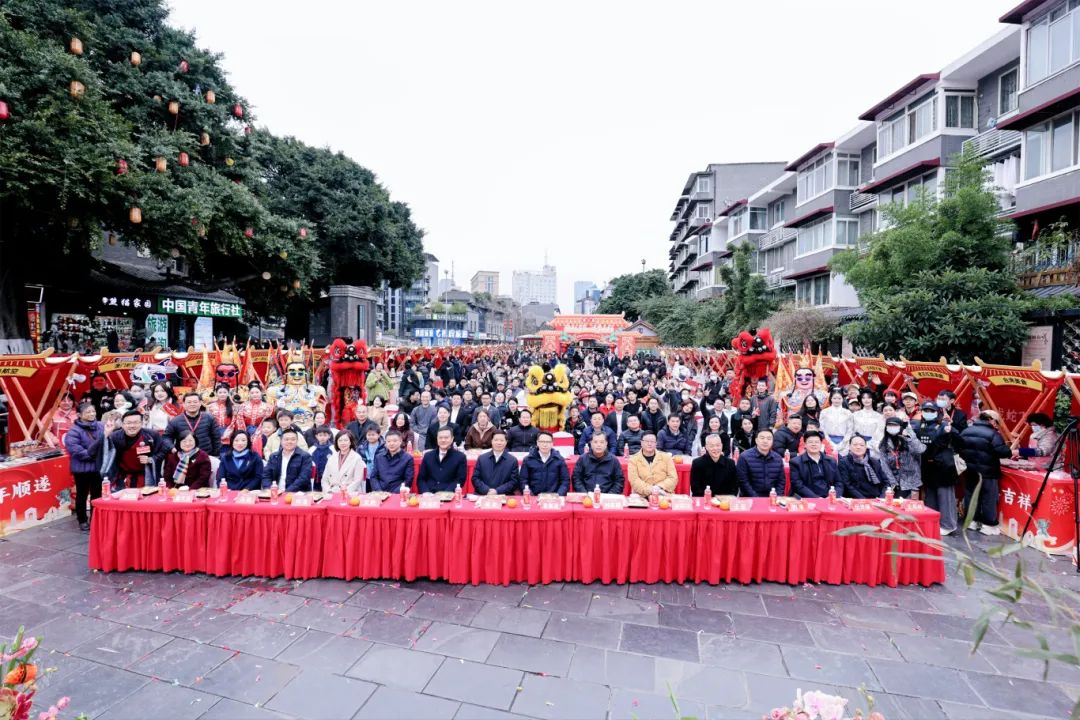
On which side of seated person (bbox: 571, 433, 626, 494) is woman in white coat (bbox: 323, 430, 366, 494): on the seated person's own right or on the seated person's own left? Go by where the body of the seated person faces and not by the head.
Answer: on the seated person's own right

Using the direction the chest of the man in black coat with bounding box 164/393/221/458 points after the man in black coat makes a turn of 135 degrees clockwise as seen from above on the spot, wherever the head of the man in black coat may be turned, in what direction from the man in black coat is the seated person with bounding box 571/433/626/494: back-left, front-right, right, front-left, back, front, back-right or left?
back

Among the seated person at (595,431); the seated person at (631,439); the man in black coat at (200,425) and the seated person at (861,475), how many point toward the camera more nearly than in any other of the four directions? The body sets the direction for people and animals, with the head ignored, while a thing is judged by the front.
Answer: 4

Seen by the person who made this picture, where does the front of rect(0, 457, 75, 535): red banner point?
facing the viewer and to the right of the viewer

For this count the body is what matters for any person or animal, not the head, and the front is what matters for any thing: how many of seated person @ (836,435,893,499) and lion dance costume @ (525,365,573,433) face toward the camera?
2

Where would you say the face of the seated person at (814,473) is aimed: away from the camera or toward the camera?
toward the camera

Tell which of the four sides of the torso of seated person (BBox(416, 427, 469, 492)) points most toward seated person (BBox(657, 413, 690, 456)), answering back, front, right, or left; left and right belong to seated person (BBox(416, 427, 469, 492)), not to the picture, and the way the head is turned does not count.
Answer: left

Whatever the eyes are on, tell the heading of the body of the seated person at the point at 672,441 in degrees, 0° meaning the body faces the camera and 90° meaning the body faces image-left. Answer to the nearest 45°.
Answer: approximately 0°

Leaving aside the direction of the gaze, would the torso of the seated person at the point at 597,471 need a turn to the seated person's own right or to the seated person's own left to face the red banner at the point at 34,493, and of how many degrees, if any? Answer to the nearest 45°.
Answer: approximately 90° to the seated person's own right

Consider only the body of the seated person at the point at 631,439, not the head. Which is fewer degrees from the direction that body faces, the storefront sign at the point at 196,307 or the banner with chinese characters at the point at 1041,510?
the banner with chinese characters

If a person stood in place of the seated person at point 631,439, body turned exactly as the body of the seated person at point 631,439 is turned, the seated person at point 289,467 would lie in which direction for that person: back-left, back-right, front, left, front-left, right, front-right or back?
front-right

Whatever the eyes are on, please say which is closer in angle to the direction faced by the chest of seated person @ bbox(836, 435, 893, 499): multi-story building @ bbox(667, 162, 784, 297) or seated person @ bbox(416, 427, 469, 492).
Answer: the seated person

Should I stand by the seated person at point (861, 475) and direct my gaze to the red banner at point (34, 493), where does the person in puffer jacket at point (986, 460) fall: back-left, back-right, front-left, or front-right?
back-right

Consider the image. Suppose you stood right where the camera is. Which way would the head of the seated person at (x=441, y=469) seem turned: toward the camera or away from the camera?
toward the camera

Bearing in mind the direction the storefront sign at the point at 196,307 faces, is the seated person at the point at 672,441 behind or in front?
in front

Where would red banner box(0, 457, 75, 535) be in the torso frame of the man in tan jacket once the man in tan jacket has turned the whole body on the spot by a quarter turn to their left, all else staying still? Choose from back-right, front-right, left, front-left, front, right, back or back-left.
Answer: back

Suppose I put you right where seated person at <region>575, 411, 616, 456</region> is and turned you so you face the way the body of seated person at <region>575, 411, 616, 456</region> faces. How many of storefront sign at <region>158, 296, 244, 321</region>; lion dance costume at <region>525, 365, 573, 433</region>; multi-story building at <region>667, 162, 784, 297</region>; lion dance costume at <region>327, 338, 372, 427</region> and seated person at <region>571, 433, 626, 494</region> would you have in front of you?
1

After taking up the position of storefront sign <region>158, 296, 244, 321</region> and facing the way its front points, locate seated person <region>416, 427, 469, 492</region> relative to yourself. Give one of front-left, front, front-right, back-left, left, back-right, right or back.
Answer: front-right

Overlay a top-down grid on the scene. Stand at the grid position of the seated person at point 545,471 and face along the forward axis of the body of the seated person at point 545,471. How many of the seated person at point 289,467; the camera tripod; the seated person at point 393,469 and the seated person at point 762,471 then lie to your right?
2

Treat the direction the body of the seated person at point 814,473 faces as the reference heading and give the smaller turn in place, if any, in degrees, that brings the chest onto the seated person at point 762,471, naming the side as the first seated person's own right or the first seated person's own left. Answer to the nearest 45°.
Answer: approximately 45° to the first seated person's own right

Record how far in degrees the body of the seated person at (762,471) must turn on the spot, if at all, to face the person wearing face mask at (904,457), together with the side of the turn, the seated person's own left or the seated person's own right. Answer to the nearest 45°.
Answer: approximately 135° to the seated person's own left
